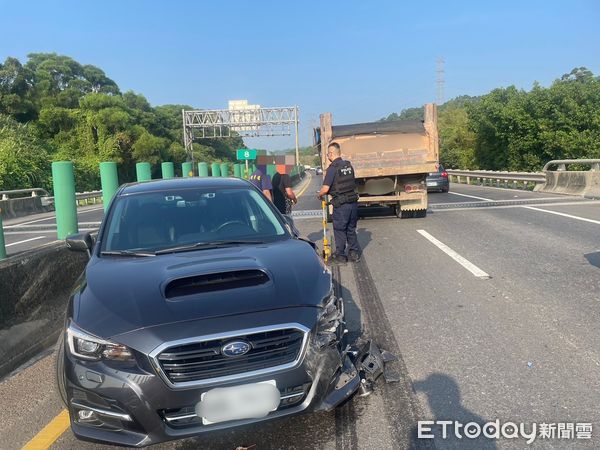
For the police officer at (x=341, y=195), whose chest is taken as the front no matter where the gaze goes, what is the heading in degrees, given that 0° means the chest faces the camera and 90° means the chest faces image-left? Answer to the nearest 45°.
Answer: approximately 135°

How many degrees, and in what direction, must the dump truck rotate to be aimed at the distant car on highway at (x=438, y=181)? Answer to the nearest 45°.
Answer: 0° — it already faces it

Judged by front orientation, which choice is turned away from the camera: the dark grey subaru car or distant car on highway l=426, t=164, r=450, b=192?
the distant car on highway

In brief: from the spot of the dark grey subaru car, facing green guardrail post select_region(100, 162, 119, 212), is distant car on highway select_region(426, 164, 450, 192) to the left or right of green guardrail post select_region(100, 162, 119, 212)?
right

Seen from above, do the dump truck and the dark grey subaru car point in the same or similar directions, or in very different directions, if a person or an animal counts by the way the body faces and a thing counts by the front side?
very different directions

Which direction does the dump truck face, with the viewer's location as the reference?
facing away from the viewer

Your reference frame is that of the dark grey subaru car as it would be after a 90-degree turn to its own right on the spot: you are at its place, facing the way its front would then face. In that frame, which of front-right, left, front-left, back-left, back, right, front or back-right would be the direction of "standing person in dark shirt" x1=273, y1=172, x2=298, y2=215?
right

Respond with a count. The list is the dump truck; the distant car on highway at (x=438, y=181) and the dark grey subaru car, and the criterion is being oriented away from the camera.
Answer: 2

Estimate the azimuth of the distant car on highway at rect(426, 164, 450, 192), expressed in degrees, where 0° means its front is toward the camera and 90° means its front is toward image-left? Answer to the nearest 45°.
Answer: approximately 180°

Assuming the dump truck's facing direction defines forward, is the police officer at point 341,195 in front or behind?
behind

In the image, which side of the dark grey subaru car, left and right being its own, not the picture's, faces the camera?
front

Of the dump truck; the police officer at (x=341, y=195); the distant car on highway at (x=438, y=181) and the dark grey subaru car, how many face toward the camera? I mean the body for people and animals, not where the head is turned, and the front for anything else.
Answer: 1

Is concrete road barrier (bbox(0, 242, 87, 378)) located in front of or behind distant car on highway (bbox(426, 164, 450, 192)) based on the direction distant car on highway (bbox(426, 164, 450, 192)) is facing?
behind

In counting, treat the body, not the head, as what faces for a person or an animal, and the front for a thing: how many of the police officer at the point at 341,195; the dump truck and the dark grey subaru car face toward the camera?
1

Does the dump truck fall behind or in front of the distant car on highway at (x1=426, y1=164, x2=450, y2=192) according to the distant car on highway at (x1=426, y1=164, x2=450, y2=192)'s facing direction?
behind

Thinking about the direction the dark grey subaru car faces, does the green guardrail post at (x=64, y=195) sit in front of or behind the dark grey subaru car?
behind

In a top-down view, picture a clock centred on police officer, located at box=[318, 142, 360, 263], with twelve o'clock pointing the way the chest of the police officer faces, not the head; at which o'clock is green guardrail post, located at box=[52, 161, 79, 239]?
The green guardrail post is roughly at 10 o'clock from the police officer.

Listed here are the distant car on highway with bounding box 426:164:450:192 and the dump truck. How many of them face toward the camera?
0
